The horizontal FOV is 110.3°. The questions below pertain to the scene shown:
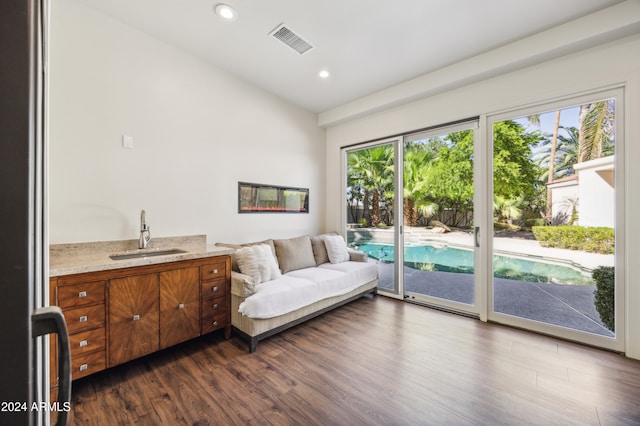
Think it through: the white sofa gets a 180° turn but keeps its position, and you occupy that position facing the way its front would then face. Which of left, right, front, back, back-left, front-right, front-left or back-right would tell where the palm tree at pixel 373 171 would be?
right

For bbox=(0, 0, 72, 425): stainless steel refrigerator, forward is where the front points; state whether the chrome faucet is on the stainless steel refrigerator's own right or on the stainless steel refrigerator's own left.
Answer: on the stainless steel refrigerator's own left

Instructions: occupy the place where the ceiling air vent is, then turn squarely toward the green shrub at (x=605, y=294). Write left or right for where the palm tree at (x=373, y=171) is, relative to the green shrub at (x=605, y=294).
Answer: left

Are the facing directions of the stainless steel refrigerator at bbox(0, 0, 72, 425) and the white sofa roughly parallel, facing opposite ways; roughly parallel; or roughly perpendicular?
roughly perpendicular

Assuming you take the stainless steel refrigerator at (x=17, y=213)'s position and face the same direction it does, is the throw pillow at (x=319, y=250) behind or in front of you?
in front

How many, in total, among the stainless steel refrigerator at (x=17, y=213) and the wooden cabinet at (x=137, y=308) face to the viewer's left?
0

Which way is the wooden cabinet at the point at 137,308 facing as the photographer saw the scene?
facing the viewer and to the right of the viewer

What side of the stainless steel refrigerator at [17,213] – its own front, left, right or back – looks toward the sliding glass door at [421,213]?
front

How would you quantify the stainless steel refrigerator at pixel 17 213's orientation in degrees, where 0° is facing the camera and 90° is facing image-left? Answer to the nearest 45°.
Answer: approximately 270°

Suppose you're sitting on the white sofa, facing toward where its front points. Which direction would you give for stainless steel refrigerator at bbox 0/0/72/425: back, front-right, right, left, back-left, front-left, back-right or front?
front-right

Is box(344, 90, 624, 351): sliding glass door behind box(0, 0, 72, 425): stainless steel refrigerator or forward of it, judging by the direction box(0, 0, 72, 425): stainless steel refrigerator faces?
forward
